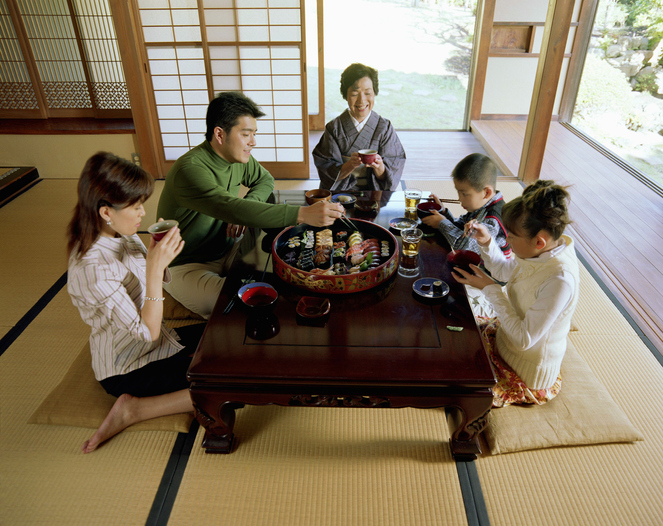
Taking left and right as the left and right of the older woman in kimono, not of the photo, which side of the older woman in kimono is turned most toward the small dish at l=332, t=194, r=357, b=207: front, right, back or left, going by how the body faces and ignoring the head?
front

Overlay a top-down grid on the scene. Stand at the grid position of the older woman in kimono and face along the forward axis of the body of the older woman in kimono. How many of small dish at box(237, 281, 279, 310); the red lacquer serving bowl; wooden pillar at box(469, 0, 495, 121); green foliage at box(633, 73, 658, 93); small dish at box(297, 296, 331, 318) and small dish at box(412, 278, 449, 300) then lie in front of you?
4

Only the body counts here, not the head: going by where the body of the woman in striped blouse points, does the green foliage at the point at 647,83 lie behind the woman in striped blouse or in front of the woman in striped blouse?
in front

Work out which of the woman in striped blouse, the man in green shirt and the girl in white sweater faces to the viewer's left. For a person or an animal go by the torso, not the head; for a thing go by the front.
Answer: the girl in white sweater

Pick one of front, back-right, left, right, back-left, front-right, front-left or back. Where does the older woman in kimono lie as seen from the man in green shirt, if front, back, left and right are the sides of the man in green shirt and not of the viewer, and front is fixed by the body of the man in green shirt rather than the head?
left

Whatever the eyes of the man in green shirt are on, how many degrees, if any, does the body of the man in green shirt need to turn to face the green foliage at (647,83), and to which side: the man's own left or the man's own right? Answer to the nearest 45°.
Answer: approximately 90° to the man's own left

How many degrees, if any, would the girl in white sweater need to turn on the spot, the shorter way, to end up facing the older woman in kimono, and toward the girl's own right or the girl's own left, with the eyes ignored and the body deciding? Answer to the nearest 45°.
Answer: approximately 45° to the girl's own right

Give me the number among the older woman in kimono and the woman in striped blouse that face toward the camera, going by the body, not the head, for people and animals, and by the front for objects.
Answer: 1

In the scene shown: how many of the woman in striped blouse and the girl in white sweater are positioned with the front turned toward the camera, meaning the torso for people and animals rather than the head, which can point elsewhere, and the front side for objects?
0

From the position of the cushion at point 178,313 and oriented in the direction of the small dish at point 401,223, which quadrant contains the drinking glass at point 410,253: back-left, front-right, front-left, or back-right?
front-right

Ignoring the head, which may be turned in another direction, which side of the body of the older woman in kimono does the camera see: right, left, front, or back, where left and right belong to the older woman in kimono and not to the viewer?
front

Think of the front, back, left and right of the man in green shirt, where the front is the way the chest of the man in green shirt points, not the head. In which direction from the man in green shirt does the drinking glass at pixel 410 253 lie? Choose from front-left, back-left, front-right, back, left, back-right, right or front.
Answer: front

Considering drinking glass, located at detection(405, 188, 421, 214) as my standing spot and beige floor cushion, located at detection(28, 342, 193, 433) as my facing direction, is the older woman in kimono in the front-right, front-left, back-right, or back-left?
back-right

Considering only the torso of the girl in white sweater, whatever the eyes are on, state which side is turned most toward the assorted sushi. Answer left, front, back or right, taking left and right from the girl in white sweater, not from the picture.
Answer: front

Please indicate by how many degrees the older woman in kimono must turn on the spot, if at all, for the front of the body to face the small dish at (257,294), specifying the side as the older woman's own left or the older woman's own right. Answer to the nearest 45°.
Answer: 0° — they already face it

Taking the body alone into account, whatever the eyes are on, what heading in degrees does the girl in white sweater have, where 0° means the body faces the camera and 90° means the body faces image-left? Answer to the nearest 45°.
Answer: approximately 90°

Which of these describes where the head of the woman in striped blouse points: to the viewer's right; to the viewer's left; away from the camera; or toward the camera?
to the viewer's right

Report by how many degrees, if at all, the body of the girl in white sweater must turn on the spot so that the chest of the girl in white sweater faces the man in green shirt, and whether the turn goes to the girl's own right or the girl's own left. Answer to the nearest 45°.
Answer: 0° — they already face them
